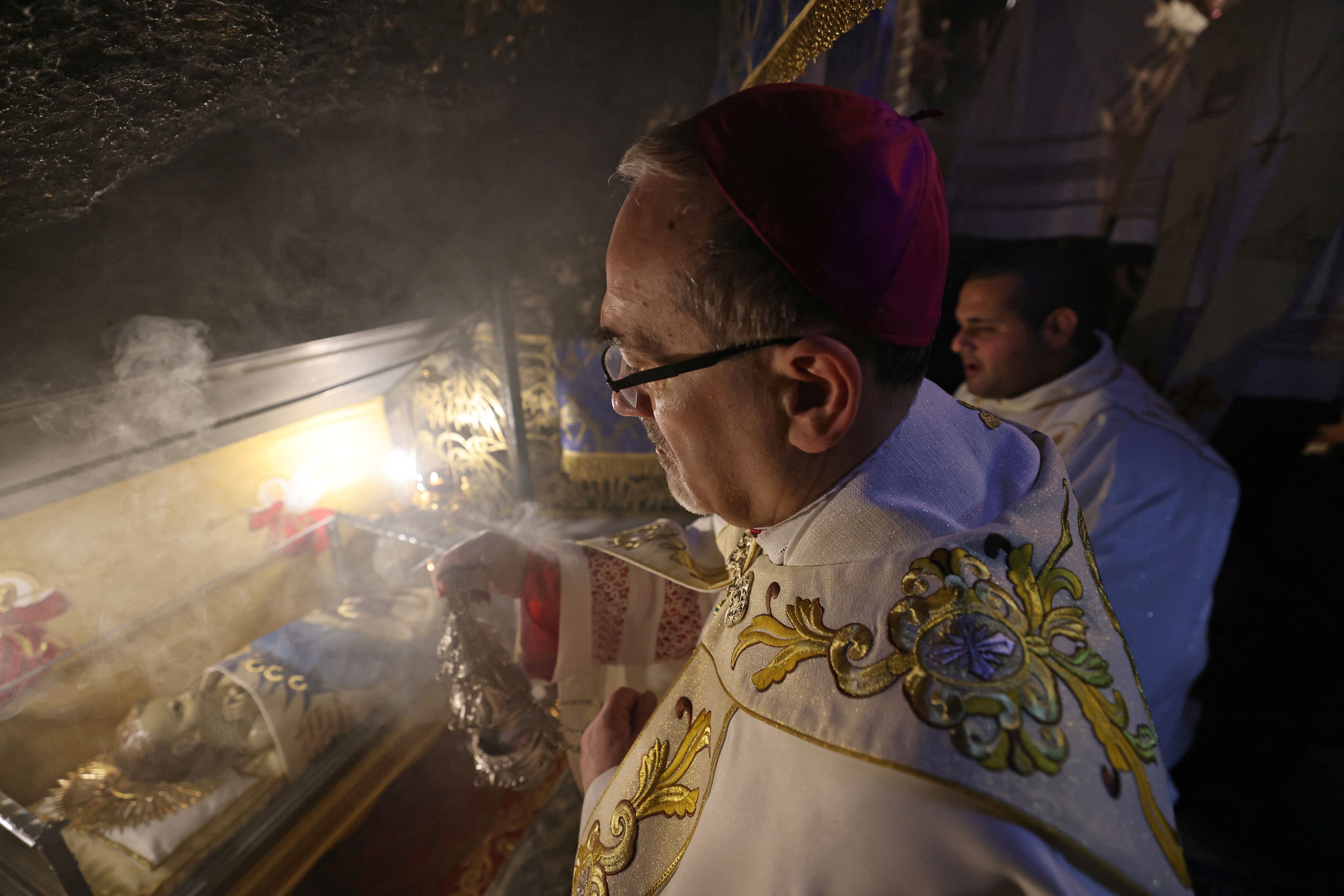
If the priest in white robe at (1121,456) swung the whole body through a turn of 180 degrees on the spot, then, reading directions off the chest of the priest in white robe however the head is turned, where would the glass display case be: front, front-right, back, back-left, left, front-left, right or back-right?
back-right

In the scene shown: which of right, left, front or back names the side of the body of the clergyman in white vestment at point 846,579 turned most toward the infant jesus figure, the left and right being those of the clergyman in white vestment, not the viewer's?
front

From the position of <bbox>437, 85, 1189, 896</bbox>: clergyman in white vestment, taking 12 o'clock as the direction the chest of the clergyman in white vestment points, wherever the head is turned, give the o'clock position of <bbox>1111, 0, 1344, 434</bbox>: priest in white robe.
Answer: The priest in white robe is roughly at 4 o'clock from the clergyman in white vestment.

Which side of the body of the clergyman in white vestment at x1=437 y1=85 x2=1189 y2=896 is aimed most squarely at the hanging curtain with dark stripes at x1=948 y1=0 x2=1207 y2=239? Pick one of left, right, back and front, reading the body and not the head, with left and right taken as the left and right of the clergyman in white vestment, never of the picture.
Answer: right

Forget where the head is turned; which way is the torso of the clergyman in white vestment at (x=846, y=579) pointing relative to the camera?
to the viewer's left

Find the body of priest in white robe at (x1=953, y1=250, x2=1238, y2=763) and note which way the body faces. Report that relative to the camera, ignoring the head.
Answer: to the viewer's left

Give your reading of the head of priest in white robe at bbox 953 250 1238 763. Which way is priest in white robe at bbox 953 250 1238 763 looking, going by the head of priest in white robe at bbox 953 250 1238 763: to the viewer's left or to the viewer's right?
to the viewer's left

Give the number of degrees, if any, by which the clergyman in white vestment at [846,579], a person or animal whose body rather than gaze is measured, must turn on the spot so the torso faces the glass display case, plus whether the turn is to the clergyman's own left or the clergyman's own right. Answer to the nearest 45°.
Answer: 0° — they already face it

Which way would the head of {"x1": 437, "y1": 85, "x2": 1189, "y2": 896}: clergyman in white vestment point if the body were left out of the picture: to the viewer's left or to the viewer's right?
to the viewer's left

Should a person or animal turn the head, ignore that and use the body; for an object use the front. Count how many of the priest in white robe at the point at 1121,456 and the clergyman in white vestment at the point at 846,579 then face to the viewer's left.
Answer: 2
